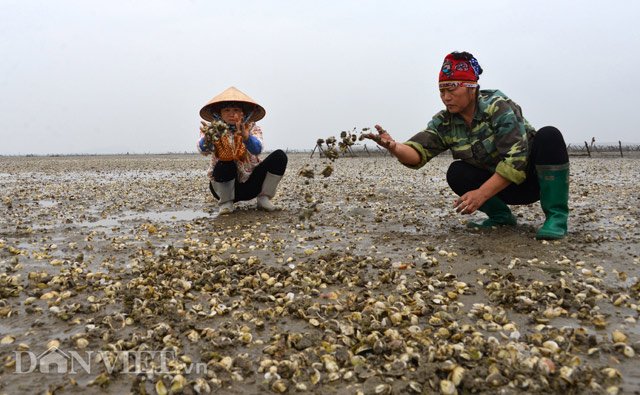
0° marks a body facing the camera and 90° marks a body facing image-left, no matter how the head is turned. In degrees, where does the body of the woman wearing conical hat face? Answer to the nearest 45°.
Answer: approximately 0°
